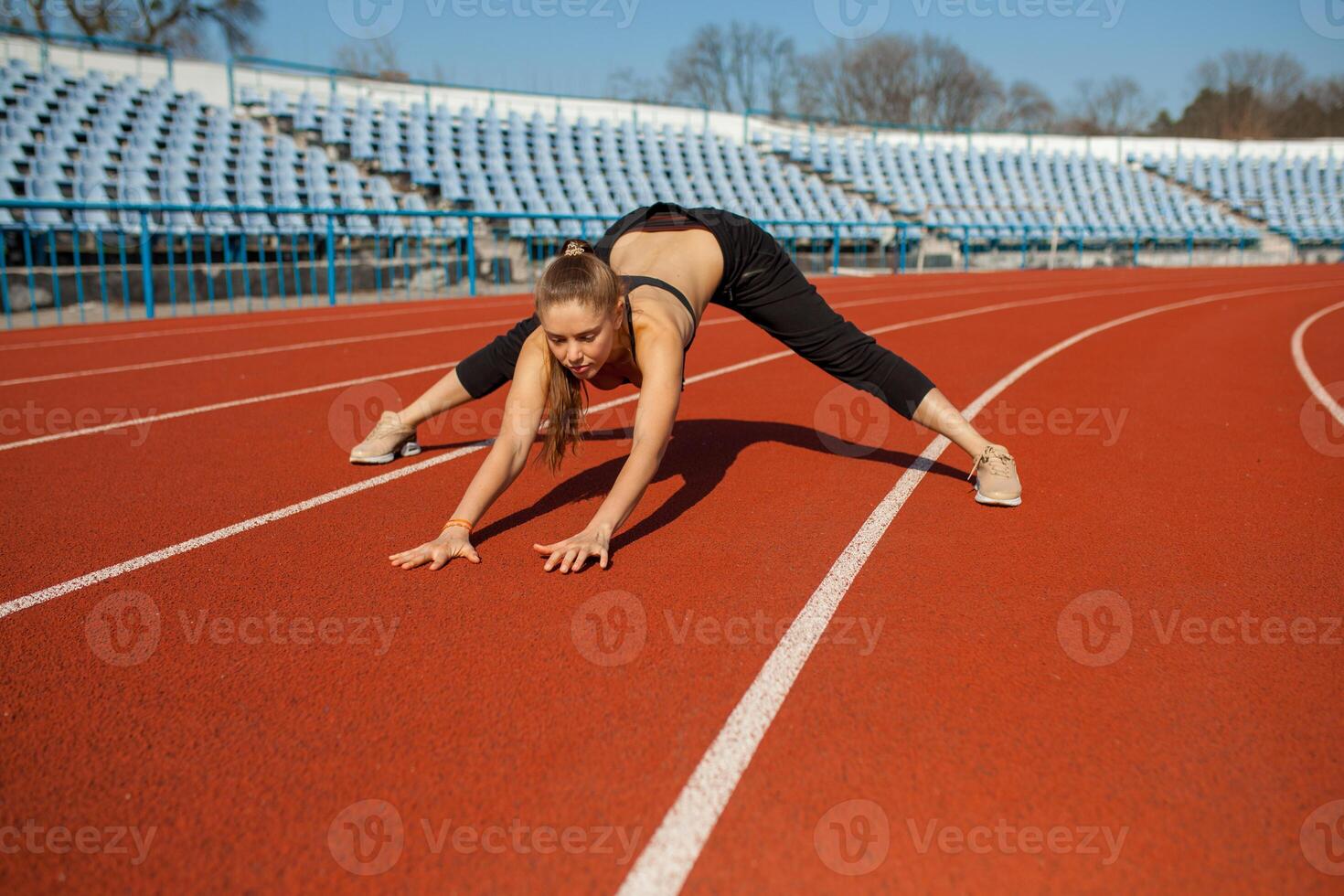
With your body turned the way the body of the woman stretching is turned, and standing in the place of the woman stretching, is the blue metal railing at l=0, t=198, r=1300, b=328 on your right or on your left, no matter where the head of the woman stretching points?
on your right

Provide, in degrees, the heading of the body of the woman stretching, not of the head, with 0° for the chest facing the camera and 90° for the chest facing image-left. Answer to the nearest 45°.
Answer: approximately 45°

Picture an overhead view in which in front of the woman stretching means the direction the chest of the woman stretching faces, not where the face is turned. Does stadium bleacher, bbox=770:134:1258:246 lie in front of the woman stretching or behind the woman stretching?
behind

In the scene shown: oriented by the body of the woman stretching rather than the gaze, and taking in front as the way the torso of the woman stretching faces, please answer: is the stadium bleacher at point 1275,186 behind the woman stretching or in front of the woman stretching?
behind

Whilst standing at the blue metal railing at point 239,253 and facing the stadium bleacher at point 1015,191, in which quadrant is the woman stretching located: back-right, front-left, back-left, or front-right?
back-right
